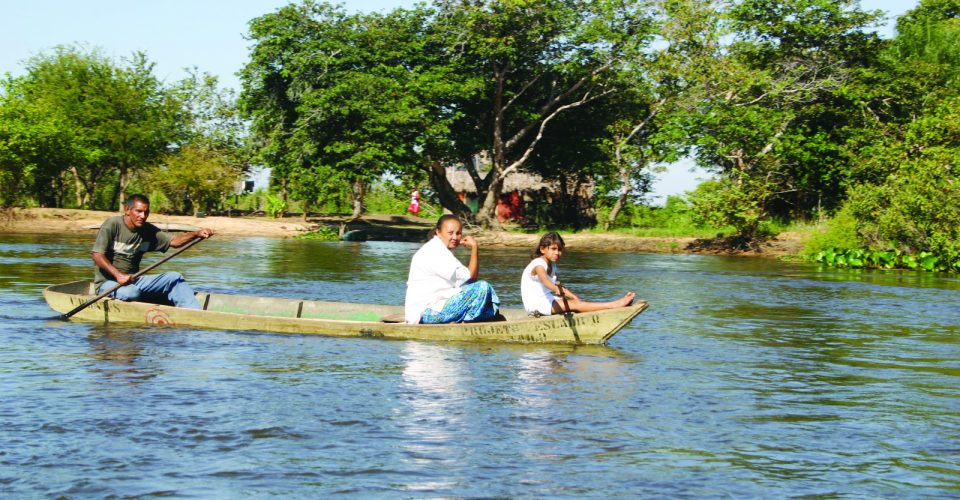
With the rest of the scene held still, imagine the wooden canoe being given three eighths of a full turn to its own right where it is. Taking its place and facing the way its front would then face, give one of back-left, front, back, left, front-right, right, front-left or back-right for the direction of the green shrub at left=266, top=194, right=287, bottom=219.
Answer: back-right

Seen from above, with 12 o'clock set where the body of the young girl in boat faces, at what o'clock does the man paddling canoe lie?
The man paddling canoe is roughly at 6 o'clock from the young girl in boat.

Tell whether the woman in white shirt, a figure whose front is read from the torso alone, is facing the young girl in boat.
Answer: yes

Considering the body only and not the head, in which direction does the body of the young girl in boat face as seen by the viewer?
to the viewer's right

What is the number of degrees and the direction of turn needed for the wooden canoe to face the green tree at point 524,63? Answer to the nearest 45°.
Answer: approximately 90° to its left

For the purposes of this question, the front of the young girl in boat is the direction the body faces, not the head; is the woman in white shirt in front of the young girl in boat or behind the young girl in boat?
behind

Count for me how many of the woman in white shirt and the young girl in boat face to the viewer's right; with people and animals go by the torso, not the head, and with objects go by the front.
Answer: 2

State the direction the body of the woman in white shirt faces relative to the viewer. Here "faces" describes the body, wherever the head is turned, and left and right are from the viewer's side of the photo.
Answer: facing to the right of the viewer

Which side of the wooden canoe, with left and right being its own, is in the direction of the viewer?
right

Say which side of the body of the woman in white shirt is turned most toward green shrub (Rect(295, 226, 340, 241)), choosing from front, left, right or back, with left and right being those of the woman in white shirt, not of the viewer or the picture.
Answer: left
